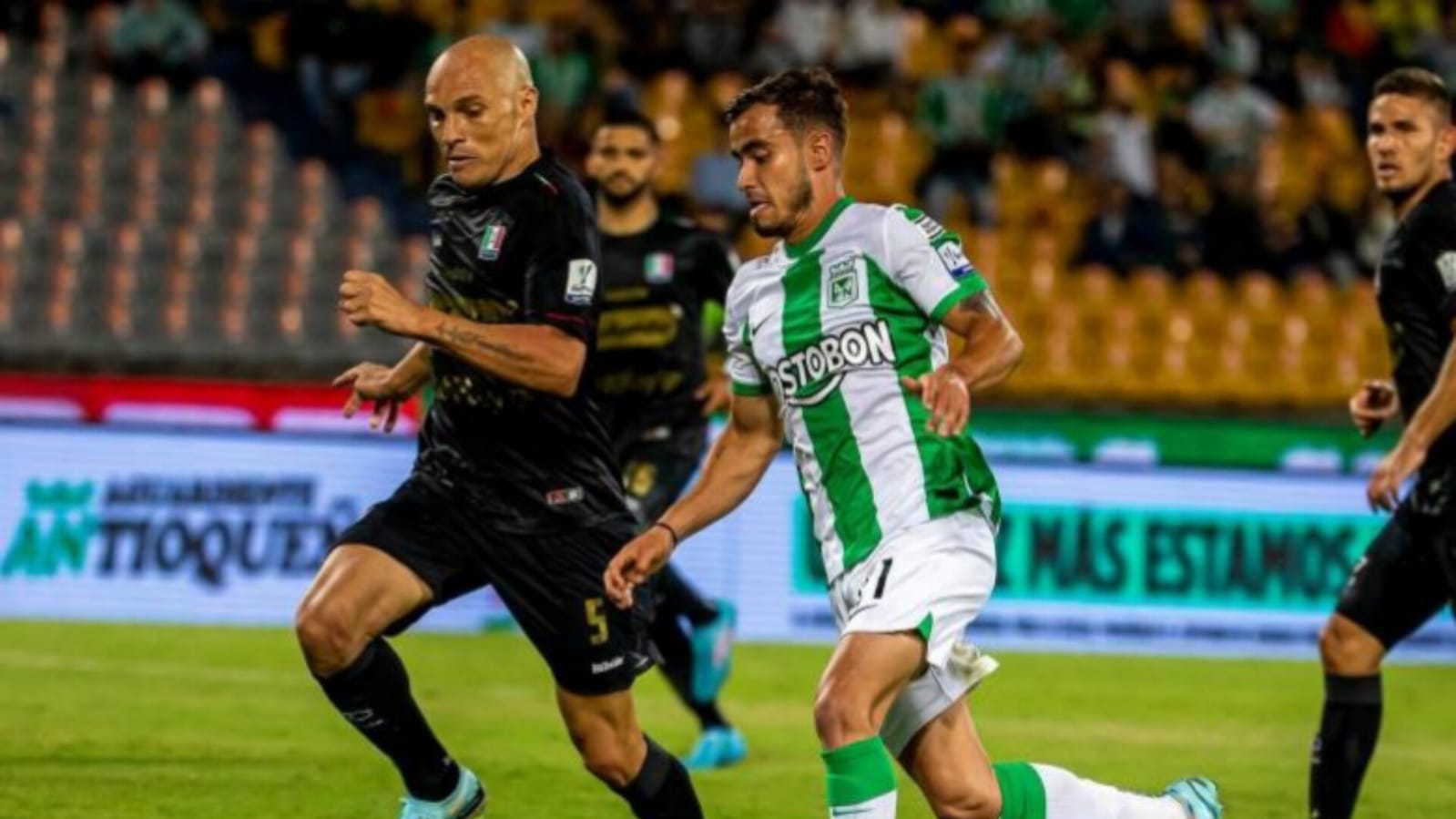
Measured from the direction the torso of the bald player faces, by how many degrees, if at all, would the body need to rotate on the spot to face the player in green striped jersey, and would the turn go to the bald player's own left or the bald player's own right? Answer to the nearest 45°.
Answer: approximately 90° to the bald player's own left

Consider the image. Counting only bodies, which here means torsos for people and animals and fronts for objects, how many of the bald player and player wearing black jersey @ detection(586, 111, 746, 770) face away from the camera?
0

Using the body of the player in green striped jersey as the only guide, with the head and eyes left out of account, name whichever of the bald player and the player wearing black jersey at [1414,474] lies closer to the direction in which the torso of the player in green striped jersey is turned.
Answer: the bald player

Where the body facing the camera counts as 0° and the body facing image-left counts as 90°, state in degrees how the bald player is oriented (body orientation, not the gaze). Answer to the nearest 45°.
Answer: approximately 45°

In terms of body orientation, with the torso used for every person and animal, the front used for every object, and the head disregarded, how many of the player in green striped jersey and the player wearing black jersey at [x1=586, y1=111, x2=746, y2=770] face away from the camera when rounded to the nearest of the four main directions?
0

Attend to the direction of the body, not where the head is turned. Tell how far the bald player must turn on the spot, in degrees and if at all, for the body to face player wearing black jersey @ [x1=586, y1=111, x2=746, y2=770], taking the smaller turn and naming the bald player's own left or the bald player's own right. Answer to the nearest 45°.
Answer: approximately 135° to the bald player's own right

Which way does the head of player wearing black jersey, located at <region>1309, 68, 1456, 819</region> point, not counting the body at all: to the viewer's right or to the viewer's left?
to the viewer's left

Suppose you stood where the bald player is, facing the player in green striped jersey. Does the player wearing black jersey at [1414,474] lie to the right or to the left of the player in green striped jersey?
left

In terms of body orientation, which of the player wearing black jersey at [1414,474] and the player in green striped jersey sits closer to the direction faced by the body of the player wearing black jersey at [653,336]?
the player in green striped jersey
